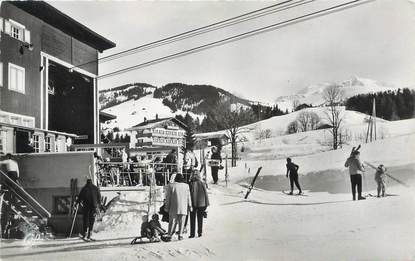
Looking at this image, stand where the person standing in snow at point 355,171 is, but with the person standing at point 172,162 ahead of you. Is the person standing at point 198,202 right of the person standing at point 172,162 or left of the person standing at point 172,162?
left

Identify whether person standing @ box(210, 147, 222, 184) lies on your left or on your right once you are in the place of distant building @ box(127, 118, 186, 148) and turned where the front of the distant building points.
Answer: on your left

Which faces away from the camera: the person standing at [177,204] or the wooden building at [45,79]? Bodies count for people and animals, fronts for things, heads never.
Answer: the person standing

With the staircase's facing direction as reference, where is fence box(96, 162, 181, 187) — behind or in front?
in front

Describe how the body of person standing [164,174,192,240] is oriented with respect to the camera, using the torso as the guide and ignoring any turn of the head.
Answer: away from the camera

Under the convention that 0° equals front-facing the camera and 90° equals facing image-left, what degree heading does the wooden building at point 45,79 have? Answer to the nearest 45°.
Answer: approximately 315°

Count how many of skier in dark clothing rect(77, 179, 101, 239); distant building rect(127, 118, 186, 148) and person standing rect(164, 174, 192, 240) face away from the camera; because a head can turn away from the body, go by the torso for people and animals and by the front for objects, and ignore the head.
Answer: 2

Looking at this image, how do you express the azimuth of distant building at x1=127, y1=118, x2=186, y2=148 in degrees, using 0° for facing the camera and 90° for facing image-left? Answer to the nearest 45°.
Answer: approximately 315°

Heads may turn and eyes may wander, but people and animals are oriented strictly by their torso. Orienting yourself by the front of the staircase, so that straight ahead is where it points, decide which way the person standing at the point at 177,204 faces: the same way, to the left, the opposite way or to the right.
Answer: to the left

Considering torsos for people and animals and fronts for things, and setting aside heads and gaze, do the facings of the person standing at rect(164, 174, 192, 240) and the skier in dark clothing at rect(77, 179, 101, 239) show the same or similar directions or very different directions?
same or similar directions

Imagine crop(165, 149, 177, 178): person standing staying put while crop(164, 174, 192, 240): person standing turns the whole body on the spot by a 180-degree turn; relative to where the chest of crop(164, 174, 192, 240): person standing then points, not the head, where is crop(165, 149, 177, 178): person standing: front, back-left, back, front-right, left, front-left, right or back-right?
back

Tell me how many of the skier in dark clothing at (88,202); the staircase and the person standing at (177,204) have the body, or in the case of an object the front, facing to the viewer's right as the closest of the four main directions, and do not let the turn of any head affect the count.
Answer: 1
